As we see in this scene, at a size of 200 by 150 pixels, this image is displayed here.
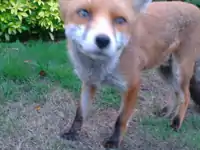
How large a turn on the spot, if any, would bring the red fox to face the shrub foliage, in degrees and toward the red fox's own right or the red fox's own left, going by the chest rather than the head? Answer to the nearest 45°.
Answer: approximately 90° to the red fox's own right

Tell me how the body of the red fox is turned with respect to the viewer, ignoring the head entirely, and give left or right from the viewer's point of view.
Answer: facing the viewer and to the left of the viewer
